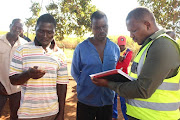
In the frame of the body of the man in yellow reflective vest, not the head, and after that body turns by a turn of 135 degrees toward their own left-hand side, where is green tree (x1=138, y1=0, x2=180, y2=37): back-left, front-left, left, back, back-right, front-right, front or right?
back-left

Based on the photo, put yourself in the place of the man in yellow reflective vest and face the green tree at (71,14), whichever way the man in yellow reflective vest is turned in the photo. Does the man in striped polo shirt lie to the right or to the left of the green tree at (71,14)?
left

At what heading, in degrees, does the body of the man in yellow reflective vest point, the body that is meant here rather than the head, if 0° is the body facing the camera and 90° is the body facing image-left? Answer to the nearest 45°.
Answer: approximately 90°

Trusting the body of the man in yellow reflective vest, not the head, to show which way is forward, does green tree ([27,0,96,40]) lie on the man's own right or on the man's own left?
on the man's own right

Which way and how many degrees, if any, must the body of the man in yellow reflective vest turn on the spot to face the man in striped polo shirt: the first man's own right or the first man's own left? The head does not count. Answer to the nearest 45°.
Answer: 0° — they already face them
